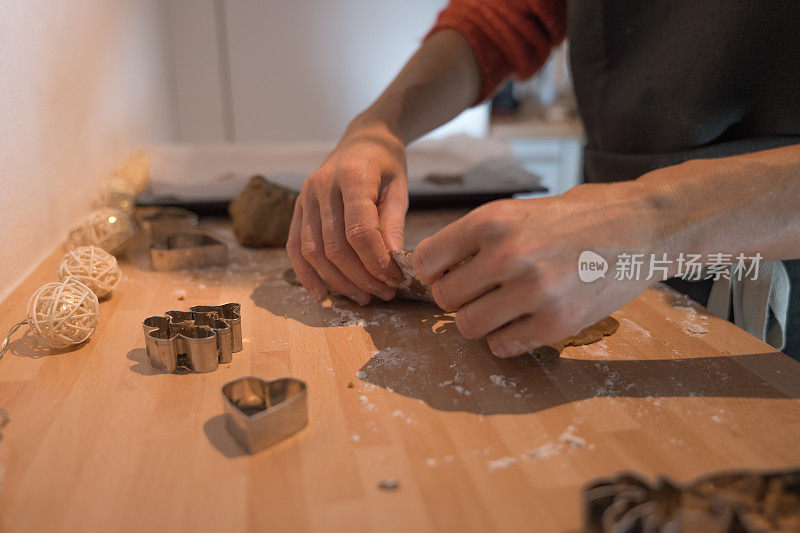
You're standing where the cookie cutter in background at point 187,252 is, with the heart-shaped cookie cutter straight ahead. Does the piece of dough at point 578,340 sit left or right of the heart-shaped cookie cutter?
left

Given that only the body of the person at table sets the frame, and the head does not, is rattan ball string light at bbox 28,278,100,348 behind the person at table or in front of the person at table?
in front

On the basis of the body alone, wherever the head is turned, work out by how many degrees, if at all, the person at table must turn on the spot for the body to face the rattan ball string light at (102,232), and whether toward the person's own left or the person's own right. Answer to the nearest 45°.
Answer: approximately 45° to the person's own right

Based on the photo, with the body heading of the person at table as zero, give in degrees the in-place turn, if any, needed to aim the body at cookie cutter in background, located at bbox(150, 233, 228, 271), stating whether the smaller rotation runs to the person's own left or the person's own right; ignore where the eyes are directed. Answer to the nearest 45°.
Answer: approximately 45° to the person's own right

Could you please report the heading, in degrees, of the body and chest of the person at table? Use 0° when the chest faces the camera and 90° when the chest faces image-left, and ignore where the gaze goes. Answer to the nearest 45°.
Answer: approximately 45°

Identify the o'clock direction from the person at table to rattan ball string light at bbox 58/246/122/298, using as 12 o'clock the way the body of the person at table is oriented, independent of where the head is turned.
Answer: The rattan ball string light is roughly at 1 o'clock from the person at table.
